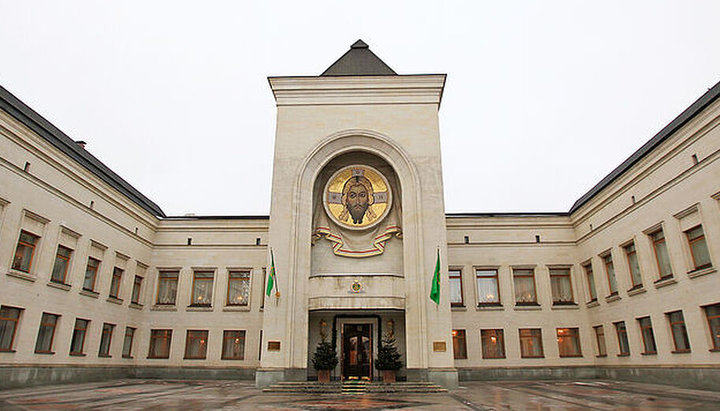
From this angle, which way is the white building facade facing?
toward the camera
